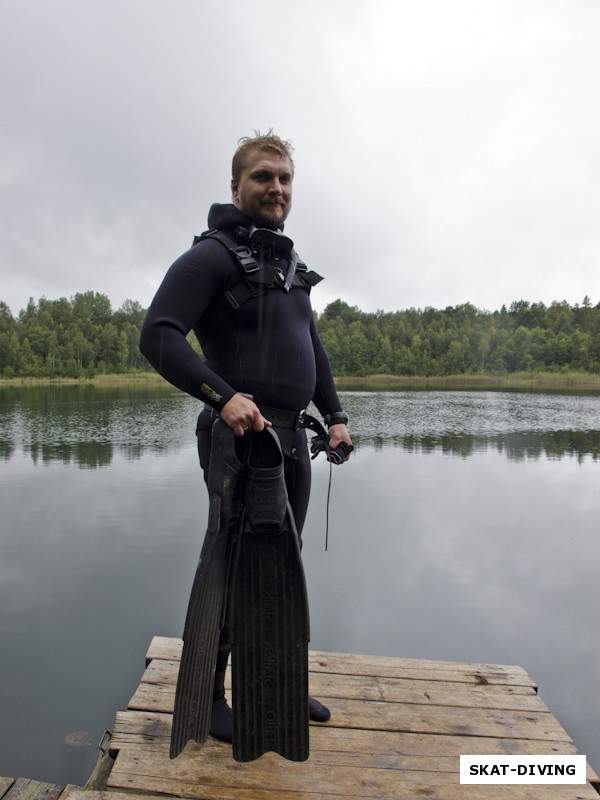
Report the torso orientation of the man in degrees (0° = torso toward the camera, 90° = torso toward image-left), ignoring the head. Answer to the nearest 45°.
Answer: approximately 315°
